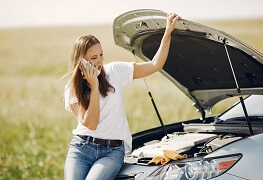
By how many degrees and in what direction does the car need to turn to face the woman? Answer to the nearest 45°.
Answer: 0° — it already faces them

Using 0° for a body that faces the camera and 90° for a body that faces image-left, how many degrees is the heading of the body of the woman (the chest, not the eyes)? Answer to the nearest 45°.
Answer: approximately 0°

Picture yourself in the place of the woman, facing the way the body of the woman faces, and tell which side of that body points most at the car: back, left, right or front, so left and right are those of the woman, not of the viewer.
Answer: left

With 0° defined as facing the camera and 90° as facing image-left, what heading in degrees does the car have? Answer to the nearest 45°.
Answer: approximately 45°
